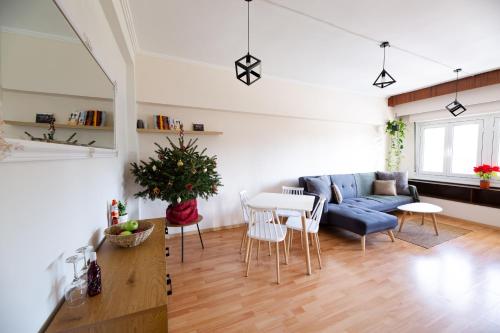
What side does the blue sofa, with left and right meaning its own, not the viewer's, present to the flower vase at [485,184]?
left

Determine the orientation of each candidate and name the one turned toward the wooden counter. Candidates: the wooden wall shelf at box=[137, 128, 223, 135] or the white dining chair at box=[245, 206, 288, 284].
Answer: the wooden wall shelf

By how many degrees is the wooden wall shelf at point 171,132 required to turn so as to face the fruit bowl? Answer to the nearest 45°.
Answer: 0° — it already faces it

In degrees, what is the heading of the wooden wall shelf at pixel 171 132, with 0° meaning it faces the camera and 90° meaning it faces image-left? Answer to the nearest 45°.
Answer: approximately 0°

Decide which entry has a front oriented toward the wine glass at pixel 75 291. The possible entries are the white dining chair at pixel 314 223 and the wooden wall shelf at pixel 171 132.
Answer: the wooden wall shelf

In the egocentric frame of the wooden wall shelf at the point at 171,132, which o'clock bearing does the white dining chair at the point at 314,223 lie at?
The white dining chair is roughly at 10 o'clock from the wooden wall shelf.

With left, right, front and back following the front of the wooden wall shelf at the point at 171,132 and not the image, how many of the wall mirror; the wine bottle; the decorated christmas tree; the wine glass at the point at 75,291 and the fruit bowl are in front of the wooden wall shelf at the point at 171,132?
5

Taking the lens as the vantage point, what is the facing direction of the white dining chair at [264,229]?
facing away from the viewer and to the right of the viewer

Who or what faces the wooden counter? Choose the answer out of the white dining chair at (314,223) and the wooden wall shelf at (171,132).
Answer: the wooden wall shelf

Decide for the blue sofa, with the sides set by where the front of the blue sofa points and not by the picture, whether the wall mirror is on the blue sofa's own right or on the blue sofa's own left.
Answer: on the blue sofa's own right

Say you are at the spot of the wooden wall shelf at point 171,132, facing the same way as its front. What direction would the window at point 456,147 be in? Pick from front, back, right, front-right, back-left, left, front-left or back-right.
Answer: left

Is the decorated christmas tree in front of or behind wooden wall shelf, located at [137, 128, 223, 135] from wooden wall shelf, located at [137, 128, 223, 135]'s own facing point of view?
in front

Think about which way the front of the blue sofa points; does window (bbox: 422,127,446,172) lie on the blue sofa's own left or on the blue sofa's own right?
on the blue sofa's own left
